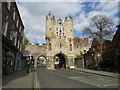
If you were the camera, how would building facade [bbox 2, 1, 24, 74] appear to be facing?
facing to the right of the viewer

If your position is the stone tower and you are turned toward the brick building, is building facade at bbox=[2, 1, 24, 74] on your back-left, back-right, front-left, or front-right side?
front-right

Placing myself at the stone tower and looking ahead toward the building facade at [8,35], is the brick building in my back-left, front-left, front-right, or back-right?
front-left

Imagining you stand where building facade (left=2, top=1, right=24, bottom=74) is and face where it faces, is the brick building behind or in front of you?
in front

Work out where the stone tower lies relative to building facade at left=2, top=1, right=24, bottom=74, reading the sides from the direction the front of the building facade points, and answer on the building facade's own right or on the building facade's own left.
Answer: on the building facade's own left
